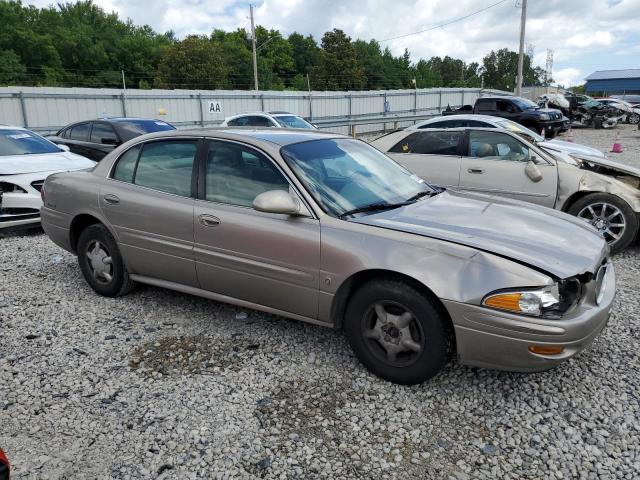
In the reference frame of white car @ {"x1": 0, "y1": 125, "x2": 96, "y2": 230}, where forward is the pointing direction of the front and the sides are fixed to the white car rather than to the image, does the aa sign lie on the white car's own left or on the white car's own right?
on the white car's own left

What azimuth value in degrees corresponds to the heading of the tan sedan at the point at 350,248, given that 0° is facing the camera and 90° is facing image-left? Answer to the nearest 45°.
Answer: approximately 315°

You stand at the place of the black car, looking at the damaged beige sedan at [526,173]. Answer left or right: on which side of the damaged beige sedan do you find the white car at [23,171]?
right

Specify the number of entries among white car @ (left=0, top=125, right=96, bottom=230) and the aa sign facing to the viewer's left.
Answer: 0

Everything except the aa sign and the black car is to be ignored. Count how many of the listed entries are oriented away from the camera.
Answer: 0

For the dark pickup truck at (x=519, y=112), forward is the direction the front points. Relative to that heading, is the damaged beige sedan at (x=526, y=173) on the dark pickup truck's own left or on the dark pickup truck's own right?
on the dark pickup truck's own right

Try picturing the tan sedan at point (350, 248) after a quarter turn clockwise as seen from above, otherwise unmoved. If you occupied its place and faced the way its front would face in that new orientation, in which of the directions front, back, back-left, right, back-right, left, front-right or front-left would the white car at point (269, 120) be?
back-right

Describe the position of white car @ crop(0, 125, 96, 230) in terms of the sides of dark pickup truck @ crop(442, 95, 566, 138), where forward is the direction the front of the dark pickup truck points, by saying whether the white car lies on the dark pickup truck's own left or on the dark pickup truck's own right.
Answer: on the dark pickup truck's own right

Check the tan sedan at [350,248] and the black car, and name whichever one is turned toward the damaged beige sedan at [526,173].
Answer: the black car
